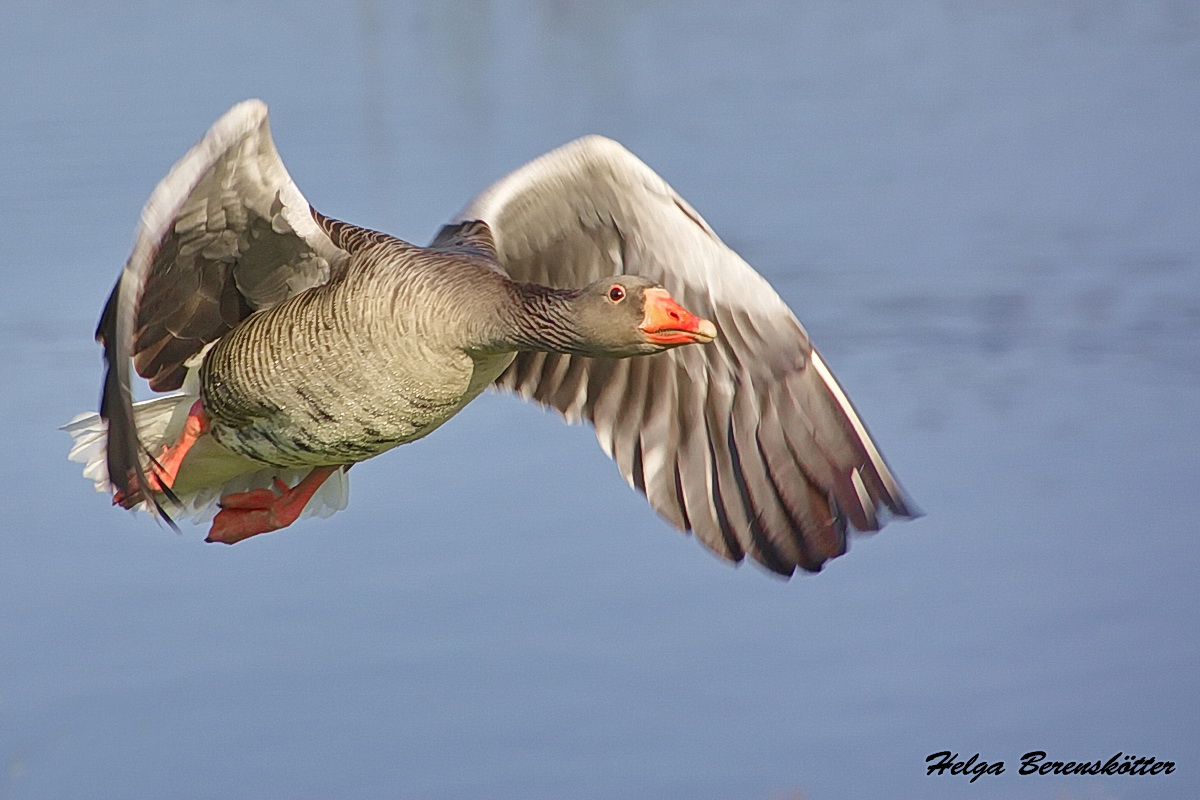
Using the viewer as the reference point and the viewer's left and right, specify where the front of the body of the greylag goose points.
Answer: facing the viewer and to the right of the viewer
